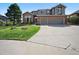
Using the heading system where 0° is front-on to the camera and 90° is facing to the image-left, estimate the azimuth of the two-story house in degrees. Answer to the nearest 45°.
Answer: approximately 0°

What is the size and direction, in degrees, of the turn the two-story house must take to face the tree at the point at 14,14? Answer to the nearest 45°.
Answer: approximately 45° to its right
